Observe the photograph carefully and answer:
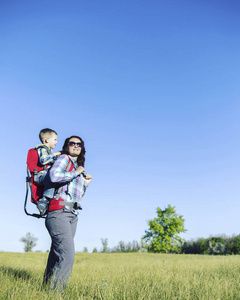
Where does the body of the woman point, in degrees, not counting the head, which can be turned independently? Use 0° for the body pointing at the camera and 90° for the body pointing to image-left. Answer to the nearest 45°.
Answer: approximately 315°

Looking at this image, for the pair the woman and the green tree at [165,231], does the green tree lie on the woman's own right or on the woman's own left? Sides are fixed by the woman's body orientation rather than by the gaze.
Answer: on the woman's own left

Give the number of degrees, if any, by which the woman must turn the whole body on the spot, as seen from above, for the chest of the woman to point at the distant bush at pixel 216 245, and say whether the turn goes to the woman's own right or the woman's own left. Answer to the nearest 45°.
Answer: approximately 90° to the woman's own left
